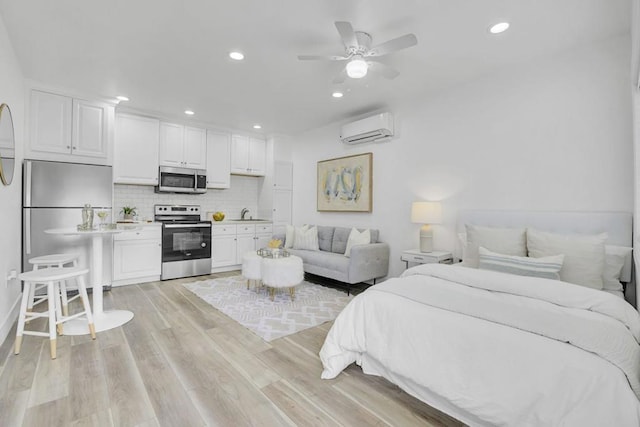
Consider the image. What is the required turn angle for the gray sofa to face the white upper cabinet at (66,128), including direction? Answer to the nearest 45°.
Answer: approximately 45° to its right

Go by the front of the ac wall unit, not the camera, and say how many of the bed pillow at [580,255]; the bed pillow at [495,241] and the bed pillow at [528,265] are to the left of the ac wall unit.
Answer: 3

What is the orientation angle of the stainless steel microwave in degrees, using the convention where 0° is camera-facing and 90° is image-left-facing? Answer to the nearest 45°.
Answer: approximately 0°

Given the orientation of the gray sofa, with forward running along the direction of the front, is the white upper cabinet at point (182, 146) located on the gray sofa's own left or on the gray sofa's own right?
on the gray sofa's own right

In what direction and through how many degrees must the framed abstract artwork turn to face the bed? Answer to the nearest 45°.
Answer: approximately 45° to its left

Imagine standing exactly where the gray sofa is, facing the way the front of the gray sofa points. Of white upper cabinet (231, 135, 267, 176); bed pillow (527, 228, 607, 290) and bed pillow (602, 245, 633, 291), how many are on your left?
2
